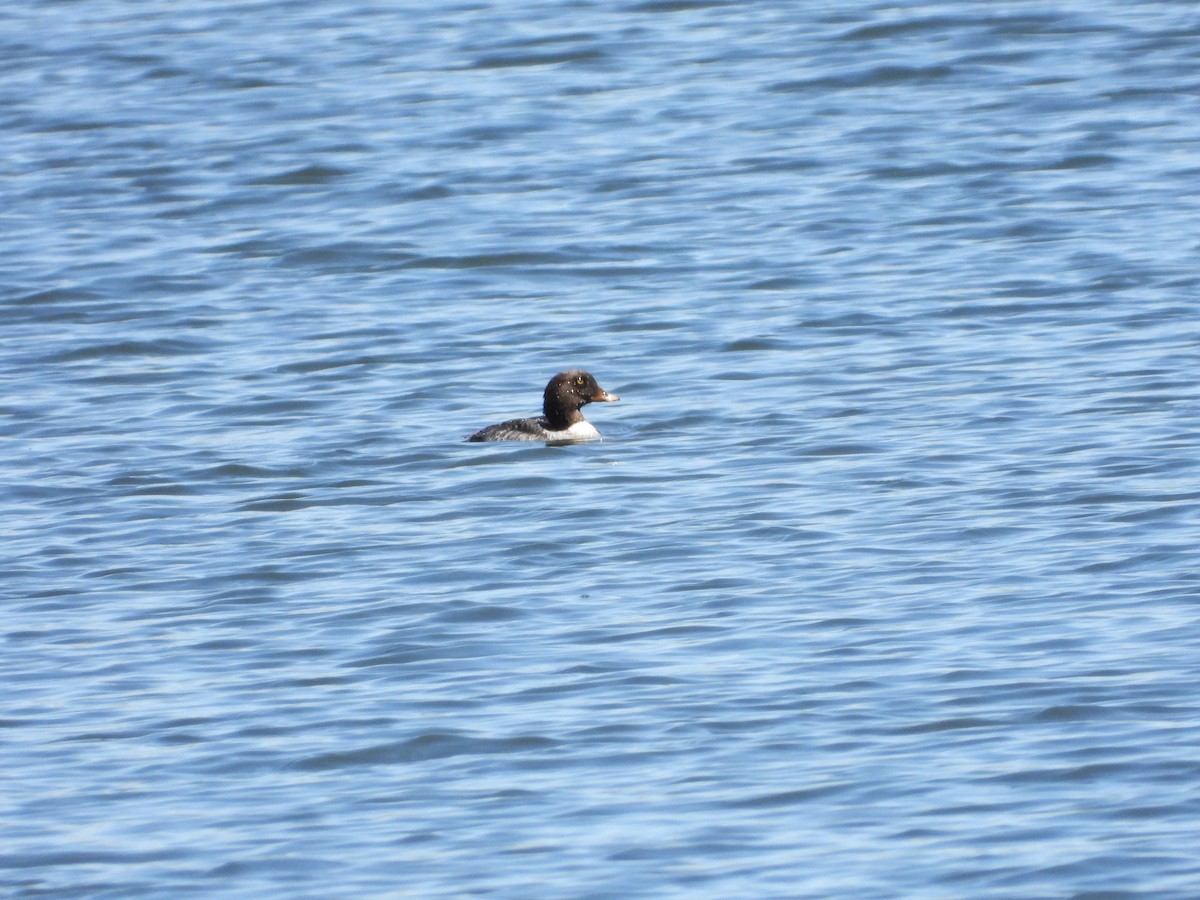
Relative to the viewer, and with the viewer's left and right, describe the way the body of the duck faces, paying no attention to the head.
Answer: facing to the right of the viewer
